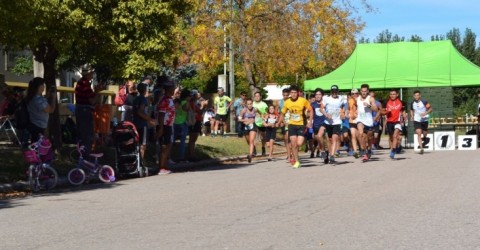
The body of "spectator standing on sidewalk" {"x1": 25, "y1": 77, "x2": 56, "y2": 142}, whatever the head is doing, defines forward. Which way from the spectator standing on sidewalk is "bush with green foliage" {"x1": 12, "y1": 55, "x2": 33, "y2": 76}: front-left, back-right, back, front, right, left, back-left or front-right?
left

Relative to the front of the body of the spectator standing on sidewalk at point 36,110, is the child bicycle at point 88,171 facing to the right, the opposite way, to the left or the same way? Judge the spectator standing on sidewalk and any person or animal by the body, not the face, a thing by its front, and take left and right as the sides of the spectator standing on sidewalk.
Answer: the opposite way

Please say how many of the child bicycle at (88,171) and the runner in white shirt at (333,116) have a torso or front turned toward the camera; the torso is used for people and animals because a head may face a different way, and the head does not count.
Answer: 1

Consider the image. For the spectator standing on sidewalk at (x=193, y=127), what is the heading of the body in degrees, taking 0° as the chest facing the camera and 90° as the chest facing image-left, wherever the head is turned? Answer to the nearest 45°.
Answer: approximately 270°

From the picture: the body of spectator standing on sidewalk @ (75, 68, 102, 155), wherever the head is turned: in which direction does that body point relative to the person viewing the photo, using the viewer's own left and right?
facing to the right of the viewer

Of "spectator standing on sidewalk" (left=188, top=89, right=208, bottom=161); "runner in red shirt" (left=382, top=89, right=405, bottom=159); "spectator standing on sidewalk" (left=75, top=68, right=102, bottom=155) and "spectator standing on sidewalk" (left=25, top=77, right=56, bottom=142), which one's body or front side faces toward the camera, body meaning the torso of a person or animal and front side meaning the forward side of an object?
the runner in red shirt

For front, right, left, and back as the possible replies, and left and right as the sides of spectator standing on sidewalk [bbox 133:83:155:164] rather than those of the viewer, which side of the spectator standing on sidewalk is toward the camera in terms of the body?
right

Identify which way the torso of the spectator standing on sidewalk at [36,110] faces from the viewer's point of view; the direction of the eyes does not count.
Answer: to the viewer's right

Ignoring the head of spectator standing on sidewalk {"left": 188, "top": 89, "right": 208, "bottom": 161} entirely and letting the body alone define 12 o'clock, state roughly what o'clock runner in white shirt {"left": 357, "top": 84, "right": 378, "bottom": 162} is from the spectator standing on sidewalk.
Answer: The runner in white shirt is roughly at 12 o'clock from the spectator standing on sidewalk.

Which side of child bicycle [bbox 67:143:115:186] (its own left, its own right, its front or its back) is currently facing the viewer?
left

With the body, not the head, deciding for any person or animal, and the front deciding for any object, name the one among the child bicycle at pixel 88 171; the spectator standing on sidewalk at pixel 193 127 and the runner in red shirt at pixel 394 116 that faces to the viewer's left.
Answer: the child bicycle

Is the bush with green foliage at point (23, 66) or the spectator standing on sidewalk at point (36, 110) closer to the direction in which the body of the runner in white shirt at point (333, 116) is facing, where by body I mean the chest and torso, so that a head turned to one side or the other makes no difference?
the spectator standing on sidewalk
